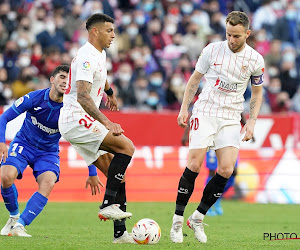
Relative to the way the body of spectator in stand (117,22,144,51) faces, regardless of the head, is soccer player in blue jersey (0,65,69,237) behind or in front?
in front

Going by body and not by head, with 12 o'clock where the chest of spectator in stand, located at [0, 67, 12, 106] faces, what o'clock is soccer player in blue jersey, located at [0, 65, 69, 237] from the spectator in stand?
The soccer player in blue jersey is roughly at 12 o'clock from the spectator in stand.

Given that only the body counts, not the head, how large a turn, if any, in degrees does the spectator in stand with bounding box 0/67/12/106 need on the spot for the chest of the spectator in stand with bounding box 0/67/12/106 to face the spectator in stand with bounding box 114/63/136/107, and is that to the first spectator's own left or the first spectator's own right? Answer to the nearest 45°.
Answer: approximately 90° to the first spectator's own left

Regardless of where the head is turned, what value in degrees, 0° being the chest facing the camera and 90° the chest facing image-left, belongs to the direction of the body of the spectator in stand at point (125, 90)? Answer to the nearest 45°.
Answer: approximately 0°

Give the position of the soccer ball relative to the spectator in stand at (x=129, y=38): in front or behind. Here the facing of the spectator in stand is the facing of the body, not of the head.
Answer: in front

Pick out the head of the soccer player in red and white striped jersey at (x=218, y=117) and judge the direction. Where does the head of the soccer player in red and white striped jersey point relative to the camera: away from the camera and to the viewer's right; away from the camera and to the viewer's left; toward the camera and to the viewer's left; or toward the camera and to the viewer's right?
toward the camera and to the viewer's left
